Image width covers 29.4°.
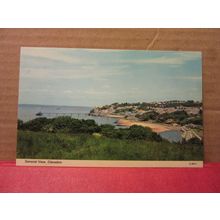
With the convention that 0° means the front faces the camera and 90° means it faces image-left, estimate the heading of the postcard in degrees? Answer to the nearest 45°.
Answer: approximately 0°
